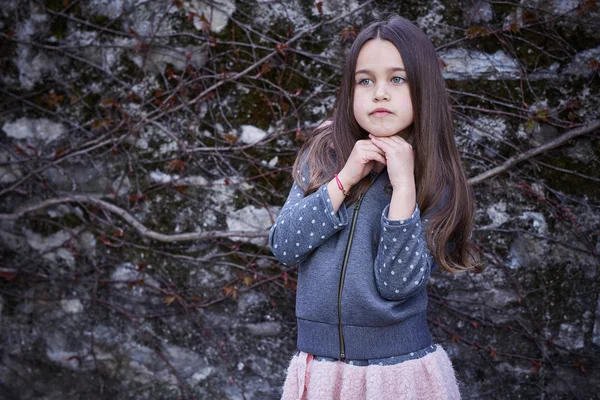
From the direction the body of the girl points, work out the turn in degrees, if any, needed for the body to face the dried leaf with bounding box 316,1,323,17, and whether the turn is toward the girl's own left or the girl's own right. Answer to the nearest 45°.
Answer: approximately 135° to the girl's own right

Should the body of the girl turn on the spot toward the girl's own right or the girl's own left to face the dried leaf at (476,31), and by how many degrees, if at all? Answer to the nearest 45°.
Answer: approximately 135° to the girl's own right

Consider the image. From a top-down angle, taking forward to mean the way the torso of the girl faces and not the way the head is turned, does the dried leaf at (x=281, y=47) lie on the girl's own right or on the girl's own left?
on the girl's own right

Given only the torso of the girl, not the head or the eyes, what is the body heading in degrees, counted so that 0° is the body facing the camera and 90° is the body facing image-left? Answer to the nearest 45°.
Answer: approximately 45°

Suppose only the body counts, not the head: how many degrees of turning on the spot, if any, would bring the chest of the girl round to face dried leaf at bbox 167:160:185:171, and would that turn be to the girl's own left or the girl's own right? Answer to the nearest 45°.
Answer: approximately 90° to the girl's own right

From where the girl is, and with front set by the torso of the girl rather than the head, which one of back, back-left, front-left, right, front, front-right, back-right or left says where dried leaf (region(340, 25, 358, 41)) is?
back-right
